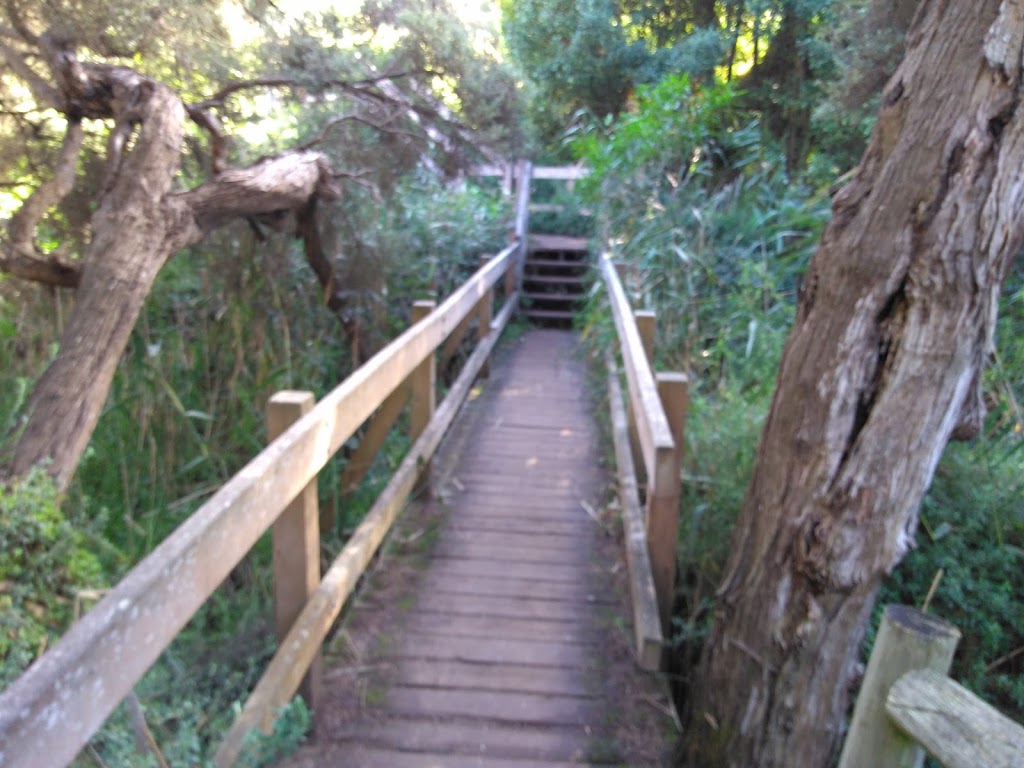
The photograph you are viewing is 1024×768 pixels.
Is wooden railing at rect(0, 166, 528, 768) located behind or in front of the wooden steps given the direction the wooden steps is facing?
in front

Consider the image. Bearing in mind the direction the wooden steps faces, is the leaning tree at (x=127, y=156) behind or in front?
in front

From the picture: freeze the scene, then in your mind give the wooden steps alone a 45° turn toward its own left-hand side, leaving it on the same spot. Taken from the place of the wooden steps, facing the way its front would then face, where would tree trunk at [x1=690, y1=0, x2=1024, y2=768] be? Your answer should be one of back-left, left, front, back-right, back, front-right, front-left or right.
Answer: front-right

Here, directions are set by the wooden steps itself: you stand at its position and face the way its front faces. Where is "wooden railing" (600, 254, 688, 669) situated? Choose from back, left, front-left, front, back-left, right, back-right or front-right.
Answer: front

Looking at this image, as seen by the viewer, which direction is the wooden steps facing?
toward the camera

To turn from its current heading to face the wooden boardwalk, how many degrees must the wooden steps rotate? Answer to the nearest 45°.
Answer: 0° — it already faces it

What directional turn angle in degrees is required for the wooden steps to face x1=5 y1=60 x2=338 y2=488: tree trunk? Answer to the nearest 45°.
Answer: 0° — it already faces it
